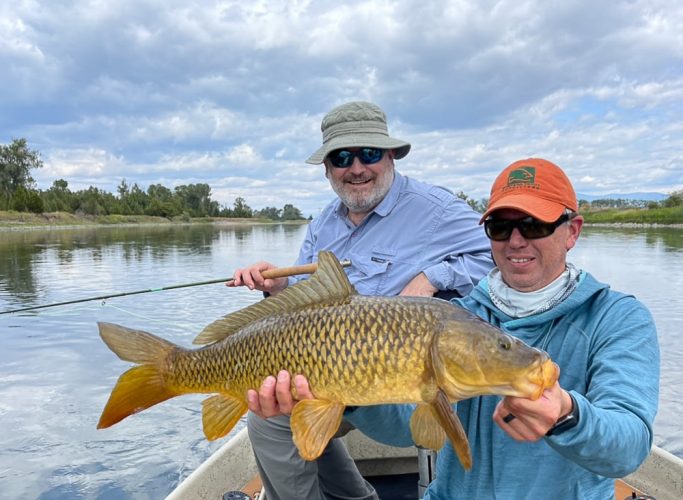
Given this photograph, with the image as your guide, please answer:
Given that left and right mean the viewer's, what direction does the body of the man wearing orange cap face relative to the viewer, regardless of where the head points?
facing the viewer and to the left of the viewer

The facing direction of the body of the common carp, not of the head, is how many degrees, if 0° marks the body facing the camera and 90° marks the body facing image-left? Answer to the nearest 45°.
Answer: approximately 270°

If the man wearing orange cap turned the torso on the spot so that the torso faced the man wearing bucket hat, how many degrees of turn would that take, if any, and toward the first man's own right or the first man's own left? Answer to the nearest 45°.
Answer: approximately 90° to the first man's own right

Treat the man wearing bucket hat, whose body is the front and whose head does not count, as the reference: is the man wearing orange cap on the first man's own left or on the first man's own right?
on the first man's own left
